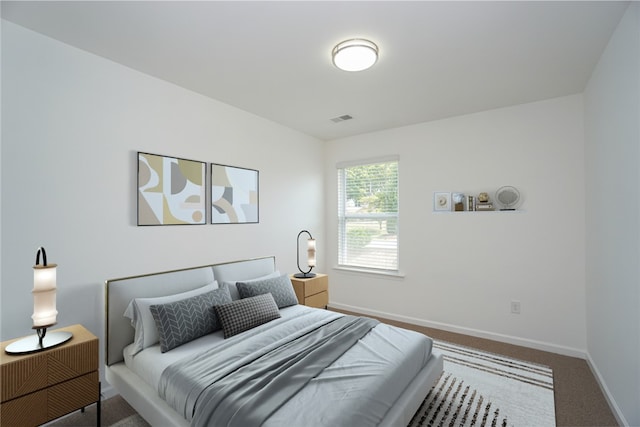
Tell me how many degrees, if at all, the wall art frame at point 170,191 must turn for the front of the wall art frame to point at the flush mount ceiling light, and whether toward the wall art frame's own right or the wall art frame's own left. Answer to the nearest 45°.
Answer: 0° — it already faces it

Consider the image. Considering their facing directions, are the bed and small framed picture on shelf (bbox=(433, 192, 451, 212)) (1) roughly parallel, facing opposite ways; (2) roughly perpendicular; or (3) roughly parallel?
roughly perpendicular

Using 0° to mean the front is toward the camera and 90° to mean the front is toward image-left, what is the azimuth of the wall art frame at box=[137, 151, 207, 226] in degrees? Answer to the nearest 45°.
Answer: approximately 315°

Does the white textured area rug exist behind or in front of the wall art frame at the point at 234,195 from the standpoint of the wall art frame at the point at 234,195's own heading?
in front

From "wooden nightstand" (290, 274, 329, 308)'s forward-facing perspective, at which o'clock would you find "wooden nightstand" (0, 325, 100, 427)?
"wooden nightstand" (0, 325, 100, 427) is roughly at 3 o'clock from "wooden nightstand" (290, 274, 329, 308).

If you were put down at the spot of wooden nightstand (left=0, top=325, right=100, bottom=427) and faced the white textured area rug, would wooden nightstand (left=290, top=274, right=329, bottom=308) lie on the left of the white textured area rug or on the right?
left

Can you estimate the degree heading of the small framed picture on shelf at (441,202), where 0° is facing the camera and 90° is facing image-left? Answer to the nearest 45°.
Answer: approximately 0°
